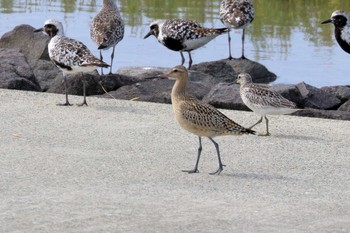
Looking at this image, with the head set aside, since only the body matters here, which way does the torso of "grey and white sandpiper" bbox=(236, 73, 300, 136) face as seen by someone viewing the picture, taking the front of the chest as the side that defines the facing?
to the viewer's left

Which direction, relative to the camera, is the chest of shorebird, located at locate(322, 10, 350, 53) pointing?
to the viewer's left

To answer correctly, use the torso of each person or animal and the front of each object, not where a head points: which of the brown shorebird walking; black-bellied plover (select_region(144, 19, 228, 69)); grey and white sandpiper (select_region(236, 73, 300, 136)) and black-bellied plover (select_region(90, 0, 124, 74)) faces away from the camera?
black-bellied plover (select_region(90, 0, 124, 74))

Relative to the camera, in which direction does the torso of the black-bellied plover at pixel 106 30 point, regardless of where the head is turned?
away from the camera

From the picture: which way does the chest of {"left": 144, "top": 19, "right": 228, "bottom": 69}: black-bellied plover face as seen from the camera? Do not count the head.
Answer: to the viewer's left

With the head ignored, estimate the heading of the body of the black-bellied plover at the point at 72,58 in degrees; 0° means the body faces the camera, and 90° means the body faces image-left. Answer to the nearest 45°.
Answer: approximately 90°

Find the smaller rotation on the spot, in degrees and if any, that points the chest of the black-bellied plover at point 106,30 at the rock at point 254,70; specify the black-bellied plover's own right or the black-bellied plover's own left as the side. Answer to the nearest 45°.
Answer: approximately 90° to the black-bellied plover's own right

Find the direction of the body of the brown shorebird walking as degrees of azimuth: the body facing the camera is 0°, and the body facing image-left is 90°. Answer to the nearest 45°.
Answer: approximately 90°

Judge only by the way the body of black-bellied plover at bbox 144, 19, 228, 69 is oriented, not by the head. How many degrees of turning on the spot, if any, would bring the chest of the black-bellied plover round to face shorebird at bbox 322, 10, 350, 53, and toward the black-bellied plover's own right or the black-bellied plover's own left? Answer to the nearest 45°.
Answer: approximately 180°

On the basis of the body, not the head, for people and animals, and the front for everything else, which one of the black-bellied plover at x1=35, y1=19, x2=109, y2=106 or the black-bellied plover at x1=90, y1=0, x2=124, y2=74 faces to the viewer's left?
the black-bellied plover at x1=35, y1=19, x2=109, y2=106

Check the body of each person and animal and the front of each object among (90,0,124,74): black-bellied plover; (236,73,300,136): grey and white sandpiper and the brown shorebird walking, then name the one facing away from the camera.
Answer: the black-bellied plover

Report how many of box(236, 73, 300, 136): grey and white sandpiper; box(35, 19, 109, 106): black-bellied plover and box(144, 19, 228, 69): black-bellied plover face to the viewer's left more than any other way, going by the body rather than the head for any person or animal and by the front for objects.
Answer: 3

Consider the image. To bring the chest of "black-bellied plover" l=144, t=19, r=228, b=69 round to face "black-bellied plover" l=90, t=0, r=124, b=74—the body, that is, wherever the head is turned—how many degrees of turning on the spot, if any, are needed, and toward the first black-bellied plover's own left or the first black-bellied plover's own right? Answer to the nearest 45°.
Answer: approximately 45° to the first black-bellied plover's own left
